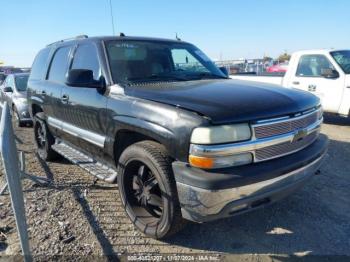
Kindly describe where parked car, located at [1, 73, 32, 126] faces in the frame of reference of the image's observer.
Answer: facing the viewer and to the right of the viewer

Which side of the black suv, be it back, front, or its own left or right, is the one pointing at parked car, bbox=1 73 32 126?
back

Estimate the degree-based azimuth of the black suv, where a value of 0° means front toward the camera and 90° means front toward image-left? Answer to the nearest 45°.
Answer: approximately 315°

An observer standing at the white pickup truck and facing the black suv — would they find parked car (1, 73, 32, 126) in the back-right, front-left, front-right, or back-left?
front-right

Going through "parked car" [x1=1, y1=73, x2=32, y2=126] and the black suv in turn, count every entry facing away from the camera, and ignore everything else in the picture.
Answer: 0

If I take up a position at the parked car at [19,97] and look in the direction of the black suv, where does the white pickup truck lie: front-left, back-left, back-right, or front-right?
front-left

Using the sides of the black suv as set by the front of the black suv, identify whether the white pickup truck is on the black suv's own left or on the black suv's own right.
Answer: on the black suv's own left

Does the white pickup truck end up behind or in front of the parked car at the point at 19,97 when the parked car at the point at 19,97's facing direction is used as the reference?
in front
